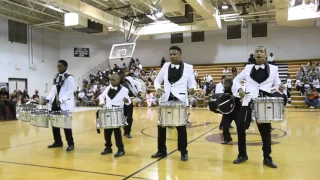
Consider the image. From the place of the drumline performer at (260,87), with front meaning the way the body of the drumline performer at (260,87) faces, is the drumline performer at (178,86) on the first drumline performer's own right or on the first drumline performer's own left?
on the first drumline performer's own right

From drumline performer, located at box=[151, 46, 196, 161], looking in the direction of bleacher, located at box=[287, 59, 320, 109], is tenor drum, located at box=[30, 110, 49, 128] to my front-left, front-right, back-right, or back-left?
back-left

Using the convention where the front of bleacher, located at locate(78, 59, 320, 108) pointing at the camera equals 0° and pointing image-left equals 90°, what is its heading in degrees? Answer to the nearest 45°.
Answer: approximately 0°

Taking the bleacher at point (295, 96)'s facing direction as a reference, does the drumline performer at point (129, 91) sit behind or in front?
in front

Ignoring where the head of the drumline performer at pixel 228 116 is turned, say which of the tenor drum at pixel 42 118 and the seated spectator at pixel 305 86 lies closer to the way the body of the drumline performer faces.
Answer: the tenor drum

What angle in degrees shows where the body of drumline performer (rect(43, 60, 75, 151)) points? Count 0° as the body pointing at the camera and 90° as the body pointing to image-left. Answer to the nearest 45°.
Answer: approximately 45°

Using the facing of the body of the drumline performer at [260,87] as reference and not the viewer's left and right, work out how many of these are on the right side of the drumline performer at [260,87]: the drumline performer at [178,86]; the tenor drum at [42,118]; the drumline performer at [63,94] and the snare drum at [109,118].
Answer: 4
